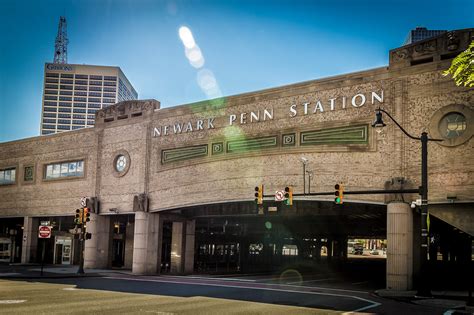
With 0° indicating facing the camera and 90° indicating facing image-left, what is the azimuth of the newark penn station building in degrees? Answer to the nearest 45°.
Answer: approximately 45°
